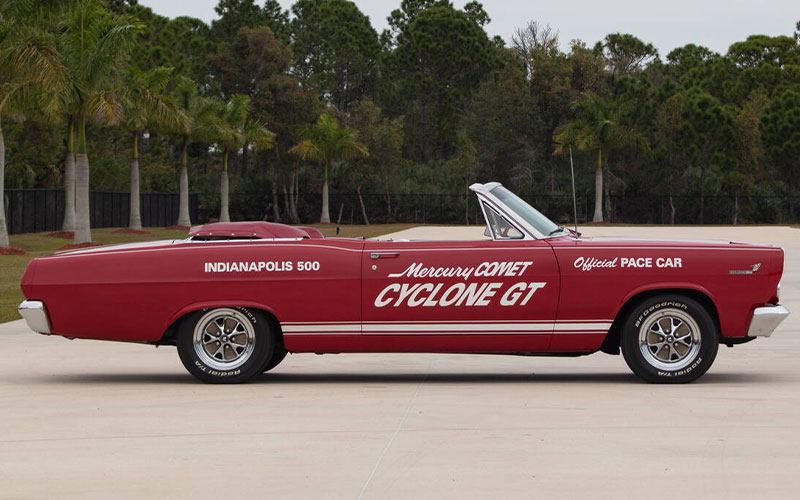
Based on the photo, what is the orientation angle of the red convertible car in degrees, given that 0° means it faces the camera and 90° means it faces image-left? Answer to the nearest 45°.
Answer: approximately 270°

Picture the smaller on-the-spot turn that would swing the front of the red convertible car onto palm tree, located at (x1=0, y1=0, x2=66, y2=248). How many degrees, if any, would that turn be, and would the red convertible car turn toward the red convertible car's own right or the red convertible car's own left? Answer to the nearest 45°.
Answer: approximately 135° to the red convertible car's own left

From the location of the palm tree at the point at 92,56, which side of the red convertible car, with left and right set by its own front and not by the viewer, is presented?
left
